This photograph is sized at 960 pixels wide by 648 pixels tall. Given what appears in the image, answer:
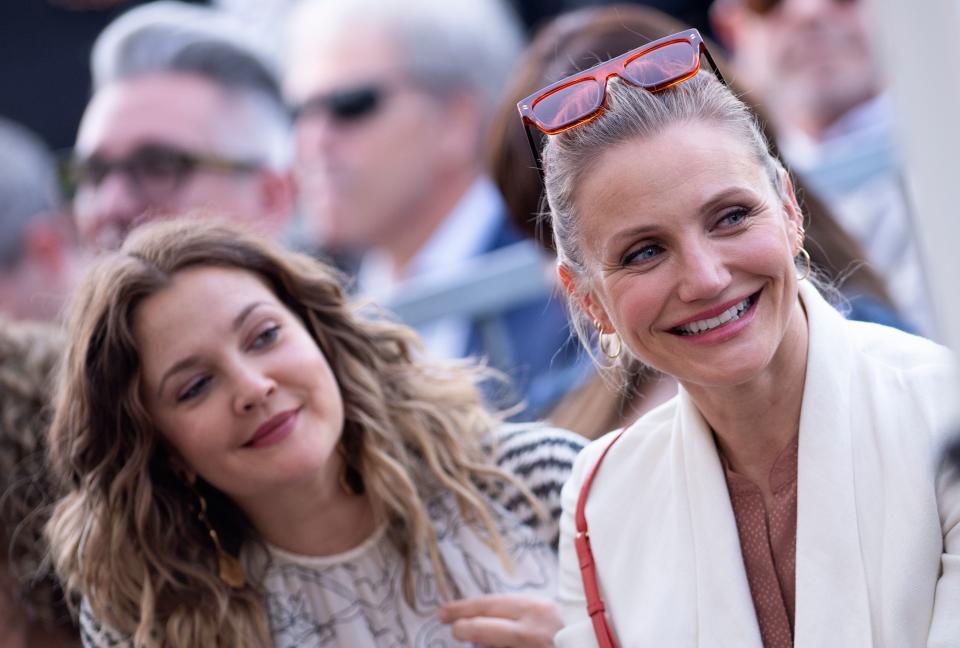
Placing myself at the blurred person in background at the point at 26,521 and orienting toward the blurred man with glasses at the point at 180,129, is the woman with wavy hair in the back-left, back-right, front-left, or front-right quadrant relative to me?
back-right

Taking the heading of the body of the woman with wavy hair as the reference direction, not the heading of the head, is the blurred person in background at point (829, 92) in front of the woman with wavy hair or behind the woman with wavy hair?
behind

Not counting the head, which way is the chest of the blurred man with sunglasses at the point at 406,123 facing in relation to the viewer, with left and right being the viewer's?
facing the viewer and to the left of the viewer

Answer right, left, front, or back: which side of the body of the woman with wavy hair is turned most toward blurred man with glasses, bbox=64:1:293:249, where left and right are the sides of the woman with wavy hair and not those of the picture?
back

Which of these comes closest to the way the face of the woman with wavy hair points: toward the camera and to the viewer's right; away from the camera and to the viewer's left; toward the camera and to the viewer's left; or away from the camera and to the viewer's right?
toward the camera and to the viewer's right

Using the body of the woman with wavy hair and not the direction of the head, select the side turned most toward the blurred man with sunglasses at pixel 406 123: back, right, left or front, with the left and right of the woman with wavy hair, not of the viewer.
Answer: back

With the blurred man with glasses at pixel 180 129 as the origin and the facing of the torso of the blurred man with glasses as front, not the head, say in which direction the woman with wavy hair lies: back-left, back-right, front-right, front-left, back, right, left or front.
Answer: front-left

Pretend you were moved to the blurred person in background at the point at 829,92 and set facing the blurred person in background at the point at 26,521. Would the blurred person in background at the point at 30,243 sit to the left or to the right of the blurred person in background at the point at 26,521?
right

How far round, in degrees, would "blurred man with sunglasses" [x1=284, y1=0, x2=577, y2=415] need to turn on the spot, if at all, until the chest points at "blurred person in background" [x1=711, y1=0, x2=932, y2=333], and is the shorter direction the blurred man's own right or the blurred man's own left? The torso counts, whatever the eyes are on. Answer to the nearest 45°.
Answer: approximately 135° to the blurred man's own left

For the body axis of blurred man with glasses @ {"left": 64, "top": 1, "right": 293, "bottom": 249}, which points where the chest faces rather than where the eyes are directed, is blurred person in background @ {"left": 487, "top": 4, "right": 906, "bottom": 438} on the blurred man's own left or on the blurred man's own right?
on the blurred man's own left

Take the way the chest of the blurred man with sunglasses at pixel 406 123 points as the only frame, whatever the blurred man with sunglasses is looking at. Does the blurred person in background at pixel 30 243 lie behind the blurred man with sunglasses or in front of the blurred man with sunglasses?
in front
